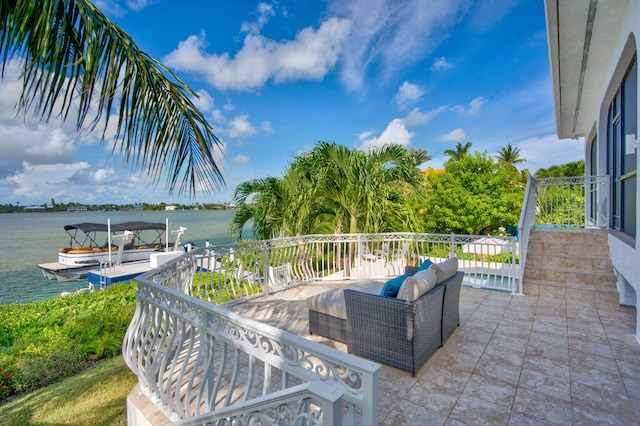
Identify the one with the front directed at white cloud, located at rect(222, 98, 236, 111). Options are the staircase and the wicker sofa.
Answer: the wicker sofa

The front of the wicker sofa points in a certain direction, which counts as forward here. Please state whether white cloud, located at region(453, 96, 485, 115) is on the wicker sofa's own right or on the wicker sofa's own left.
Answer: on the wicker sofa's own right

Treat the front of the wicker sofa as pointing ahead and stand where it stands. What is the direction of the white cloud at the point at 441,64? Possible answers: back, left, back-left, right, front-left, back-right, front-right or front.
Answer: front-right

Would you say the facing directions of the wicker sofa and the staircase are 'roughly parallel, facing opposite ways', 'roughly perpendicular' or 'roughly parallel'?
roughly perpendicular

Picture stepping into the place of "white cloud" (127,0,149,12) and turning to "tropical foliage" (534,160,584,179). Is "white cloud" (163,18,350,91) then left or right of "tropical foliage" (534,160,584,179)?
left

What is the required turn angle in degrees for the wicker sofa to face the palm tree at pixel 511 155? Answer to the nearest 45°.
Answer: approximately 45° to its right

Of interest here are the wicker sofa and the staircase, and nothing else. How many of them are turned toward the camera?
1

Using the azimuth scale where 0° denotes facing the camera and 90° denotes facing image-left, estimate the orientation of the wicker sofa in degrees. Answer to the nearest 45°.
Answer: approximately 135°

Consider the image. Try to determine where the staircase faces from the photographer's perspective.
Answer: facing the viewer

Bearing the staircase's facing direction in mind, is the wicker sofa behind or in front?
in front

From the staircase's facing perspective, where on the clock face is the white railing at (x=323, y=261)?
The white railing is roughly at 2 o'clock from the staircase.

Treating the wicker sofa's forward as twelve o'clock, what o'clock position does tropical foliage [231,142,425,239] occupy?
The tropical foliage is roughly at 1 o'clock from the wicker sofa.
